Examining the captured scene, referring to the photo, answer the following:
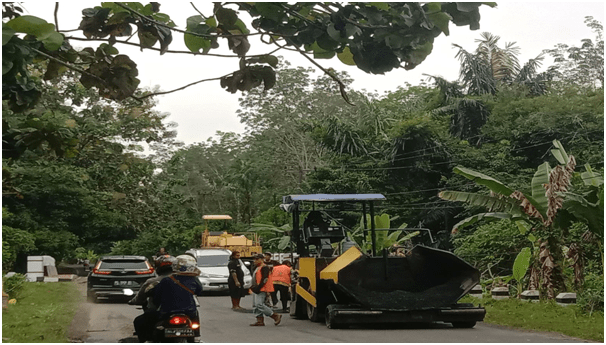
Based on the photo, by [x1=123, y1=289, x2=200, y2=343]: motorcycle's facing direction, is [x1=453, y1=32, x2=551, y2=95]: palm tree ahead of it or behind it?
ahead

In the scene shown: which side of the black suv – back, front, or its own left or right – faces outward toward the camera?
back

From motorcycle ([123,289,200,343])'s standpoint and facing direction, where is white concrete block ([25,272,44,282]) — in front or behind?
in front

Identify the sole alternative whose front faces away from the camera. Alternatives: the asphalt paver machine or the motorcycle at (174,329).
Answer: the motorcycle

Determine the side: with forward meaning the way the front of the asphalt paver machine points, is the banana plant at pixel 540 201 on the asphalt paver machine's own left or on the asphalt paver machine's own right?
on the asphalt paver machine's own left

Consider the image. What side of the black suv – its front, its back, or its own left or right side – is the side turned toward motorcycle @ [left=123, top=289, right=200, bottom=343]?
back

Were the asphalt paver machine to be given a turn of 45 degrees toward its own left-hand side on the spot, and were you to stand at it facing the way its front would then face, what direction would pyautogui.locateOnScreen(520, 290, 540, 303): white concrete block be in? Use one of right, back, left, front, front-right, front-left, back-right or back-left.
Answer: front-left

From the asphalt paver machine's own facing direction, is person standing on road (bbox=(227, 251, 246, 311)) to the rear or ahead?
to the rear

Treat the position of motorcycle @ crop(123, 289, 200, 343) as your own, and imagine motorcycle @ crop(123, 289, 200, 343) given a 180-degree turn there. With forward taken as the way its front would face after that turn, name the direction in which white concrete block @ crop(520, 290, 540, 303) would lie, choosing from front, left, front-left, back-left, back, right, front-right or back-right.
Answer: back-left

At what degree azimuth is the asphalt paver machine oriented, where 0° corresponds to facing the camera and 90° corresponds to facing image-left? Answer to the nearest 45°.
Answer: approximately 315°

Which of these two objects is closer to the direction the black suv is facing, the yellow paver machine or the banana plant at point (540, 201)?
the yellow paver machine

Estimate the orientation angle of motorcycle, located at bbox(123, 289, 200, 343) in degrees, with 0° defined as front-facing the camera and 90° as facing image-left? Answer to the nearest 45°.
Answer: approximately 180°

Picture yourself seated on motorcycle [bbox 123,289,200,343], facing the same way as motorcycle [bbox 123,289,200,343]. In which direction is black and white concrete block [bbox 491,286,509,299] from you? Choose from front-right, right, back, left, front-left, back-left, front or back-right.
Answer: front-right
